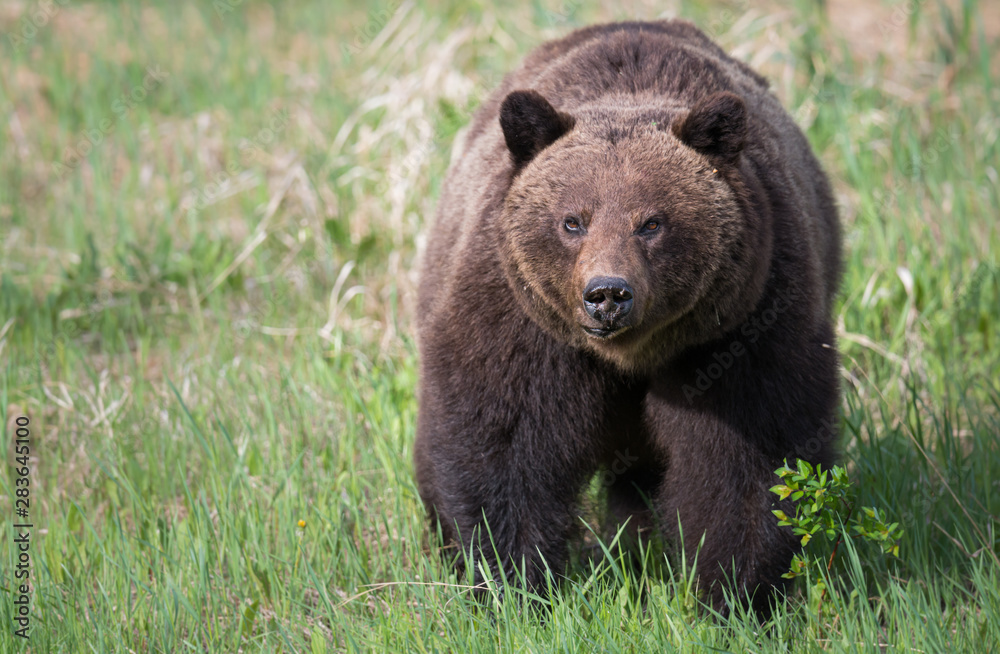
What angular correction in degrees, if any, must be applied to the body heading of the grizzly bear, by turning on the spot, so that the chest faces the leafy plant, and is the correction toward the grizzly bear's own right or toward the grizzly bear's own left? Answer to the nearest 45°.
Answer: approximately 90° to the grizzly bear's own left

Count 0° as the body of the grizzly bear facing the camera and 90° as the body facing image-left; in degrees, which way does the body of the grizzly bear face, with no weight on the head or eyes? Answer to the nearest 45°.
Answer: approximately 0°
